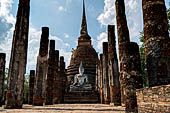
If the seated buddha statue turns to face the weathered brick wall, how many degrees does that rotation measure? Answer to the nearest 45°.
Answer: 0° — it already faces it

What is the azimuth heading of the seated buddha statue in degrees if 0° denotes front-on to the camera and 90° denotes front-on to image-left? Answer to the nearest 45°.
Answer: approximately 0°

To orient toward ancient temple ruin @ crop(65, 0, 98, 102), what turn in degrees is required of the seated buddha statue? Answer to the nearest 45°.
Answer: approximately 180°

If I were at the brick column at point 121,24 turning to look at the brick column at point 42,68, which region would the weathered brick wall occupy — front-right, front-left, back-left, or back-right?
back-left

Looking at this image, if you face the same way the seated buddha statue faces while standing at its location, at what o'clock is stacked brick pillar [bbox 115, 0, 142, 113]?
The stacked brick pillar is roughly at 12 o'clock from the seated buddha statue.

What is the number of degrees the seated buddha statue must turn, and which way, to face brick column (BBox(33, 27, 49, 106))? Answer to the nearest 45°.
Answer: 0° — it already faces it

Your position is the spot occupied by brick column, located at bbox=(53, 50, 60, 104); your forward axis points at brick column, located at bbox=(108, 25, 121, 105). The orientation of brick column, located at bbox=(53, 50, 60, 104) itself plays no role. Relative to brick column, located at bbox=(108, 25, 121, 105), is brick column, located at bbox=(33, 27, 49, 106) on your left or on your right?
right

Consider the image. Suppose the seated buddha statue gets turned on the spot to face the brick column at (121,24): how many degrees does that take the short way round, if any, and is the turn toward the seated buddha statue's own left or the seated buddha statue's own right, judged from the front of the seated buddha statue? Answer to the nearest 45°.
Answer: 0° — it already faces it
